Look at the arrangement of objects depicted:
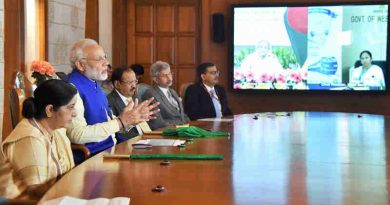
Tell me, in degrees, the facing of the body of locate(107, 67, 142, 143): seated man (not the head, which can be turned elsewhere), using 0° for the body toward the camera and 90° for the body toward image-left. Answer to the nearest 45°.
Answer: approximately 315°

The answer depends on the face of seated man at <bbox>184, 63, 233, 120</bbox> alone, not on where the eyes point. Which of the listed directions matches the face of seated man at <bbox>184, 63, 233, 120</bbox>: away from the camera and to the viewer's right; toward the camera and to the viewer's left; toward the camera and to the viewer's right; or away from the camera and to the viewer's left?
toward the camera and to the viewer's right

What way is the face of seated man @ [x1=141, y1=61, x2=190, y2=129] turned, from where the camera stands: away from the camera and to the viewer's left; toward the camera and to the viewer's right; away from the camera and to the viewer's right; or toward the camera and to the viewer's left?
toward the camera and to the viewer's right

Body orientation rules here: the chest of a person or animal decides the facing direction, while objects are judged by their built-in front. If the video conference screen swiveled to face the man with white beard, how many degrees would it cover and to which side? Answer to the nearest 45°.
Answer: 0° — it already faces them

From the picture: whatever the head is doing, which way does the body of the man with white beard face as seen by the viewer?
to the viewer's right

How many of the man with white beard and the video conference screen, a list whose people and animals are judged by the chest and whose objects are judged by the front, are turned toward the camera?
1
